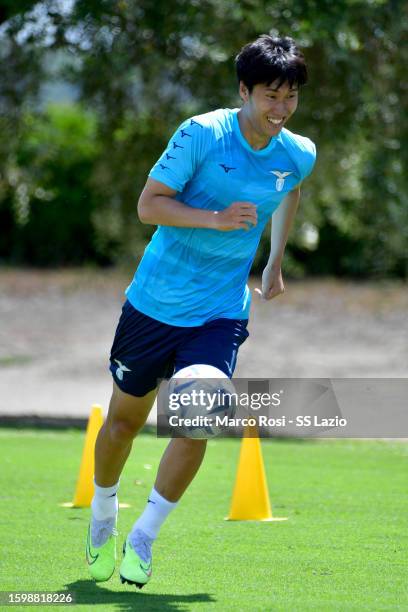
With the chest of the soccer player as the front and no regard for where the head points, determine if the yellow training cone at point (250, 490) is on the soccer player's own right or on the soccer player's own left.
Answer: on the soccer player's own left

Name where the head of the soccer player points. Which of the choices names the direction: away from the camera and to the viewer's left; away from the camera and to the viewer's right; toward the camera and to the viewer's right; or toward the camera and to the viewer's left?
toward the camera and to the viewer's right

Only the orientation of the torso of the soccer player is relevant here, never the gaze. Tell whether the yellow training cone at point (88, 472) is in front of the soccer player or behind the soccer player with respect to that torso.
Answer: behind
